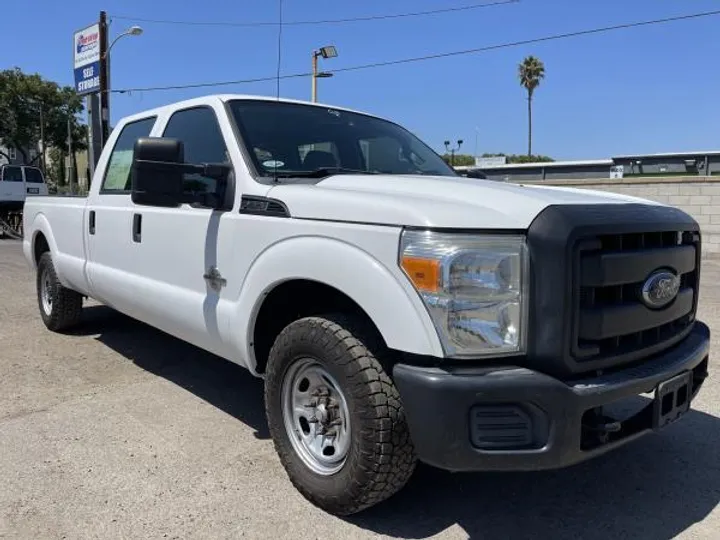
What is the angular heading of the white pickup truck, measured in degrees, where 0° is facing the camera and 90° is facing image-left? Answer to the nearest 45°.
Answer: approximately 315°

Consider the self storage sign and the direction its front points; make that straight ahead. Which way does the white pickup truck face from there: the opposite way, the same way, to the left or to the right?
to the left

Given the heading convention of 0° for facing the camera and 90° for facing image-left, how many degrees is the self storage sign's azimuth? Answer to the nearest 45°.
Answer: approximately 45°

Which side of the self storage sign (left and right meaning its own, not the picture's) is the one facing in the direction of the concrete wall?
left

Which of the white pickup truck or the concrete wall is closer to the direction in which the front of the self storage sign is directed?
the white pickup truck

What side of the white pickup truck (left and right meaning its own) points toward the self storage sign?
back

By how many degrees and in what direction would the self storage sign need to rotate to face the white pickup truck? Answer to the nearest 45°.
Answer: approximately 45° to its left
